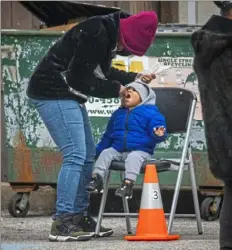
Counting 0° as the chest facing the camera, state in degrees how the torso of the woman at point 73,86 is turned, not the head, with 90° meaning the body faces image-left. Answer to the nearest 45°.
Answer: approximately 270°

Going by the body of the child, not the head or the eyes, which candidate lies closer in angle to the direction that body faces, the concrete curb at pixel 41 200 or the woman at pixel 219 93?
the woman

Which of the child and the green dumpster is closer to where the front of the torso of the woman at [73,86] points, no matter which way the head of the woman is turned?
the child

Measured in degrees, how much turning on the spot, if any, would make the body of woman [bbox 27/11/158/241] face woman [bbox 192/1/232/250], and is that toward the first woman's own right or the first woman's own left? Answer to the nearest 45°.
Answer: approximately 45° to the first woman's own right

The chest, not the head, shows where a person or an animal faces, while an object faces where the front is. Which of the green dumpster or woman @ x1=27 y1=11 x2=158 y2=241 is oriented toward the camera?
the green dumpster

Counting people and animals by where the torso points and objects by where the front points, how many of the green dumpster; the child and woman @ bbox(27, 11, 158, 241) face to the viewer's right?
1

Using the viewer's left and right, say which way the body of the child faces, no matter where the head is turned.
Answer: facing the viewer and to the left of the viewer

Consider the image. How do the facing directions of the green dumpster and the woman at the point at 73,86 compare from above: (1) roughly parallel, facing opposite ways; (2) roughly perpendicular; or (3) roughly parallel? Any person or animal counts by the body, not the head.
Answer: roughly perpendicular

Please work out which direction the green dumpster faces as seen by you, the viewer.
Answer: facing the viewer

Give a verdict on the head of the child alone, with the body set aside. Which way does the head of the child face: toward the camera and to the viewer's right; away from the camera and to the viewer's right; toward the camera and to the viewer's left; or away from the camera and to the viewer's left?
toward the camera and to the viewer's left

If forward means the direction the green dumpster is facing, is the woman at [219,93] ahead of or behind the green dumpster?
ahead
